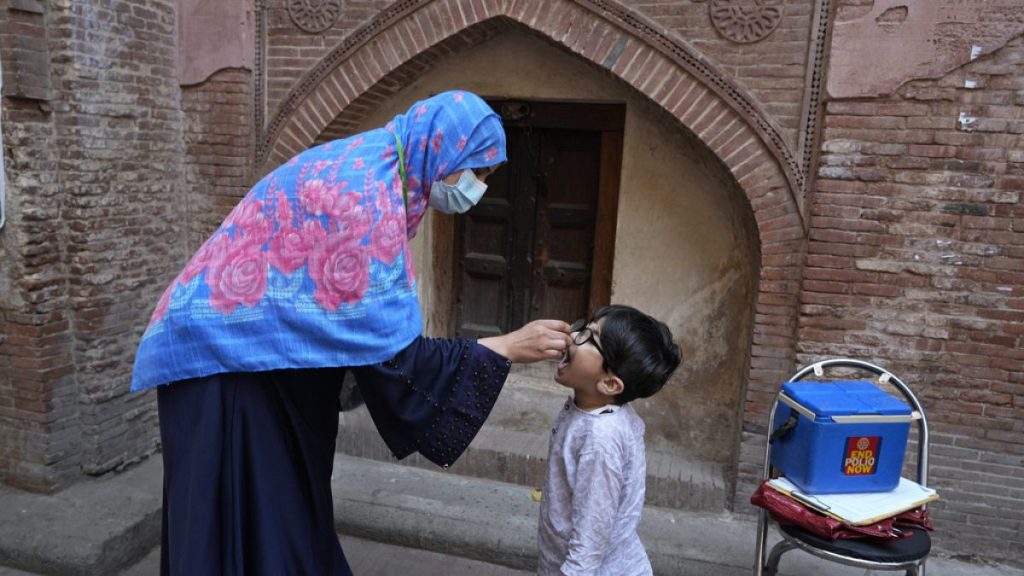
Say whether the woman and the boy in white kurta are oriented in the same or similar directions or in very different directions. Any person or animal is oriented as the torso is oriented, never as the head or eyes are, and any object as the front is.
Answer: very different directions

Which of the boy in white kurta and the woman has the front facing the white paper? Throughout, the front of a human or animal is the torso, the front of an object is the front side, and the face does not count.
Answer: the woman

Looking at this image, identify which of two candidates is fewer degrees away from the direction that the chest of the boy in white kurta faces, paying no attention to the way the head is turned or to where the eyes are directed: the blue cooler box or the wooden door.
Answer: the wooden door

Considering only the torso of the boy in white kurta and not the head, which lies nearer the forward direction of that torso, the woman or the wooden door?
the woman

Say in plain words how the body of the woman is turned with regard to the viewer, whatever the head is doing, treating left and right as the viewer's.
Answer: facing to the right of the viewer

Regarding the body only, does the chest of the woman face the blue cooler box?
yes

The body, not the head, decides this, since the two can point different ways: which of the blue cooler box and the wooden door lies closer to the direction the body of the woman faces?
the blue cooler box

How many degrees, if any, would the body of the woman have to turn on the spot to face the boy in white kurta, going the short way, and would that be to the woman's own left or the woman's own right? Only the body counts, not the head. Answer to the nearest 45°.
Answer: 0° — they already face them

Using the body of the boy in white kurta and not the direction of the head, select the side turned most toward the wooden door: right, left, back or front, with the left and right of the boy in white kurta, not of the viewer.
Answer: right

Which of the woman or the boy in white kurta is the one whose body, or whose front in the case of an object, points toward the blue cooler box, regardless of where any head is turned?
the woman

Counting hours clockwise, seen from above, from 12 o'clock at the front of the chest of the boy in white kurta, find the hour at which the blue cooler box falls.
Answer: The blue cooler box is roughly at 5 o'clock from the boy in white kurta.

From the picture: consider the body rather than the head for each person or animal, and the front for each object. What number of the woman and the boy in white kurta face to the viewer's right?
1

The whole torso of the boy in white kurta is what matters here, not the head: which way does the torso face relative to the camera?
to the viewer's left

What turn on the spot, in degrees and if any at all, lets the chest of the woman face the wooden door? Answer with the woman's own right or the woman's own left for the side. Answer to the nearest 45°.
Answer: approximately 45° to the woman's own left

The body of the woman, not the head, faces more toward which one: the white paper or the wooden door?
the white paper

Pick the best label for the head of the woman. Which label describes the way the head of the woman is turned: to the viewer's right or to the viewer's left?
to the viewer's right

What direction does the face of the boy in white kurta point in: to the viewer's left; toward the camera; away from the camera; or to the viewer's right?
to the viewer's left

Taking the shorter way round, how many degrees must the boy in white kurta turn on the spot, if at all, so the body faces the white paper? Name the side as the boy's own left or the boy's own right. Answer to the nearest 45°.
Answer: approximately 135° to the boy's own right
